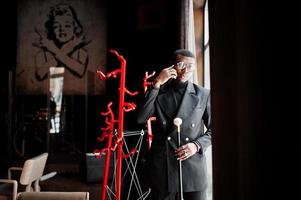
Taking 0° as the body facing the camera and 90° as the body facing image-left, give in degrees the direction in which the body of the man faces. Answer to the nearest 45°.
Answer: approximately 0°

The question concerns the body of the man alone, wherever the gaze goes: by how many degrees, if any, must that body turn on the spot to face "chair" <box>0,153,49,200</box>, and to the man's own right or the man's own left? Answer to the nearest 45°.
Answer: approximately 135° to the man's own right
